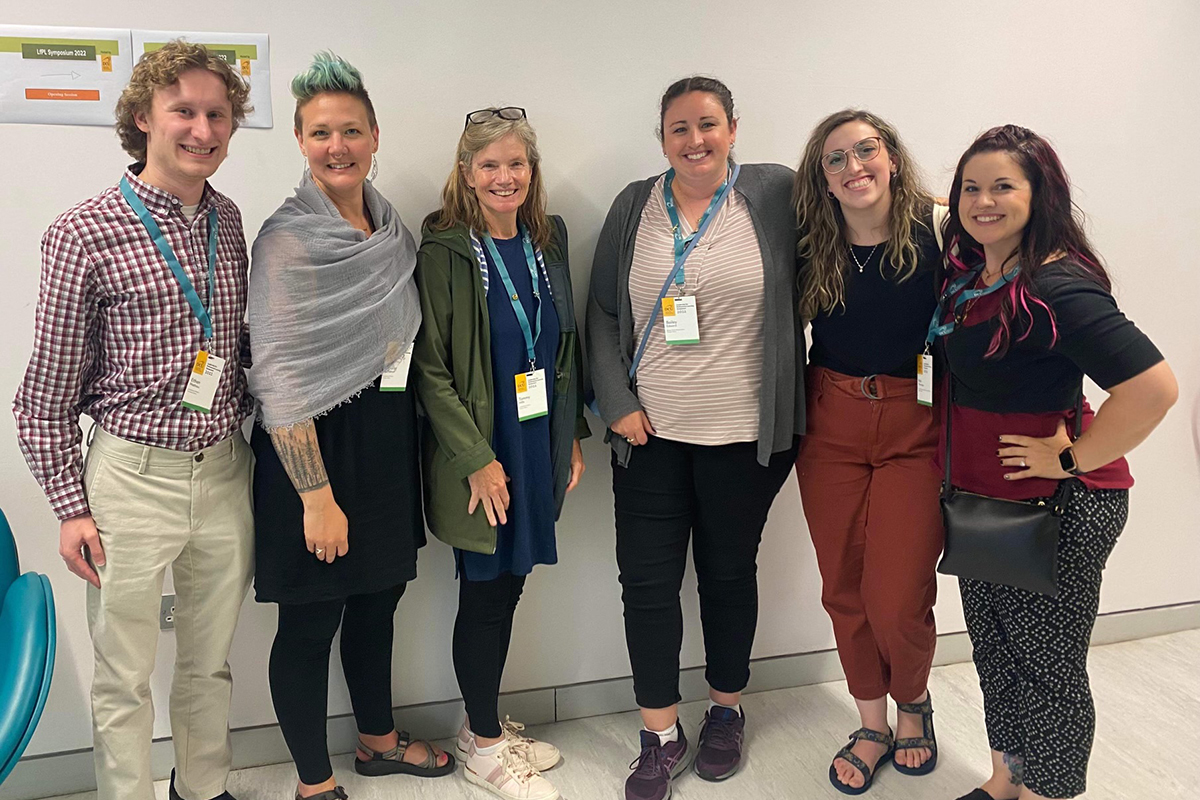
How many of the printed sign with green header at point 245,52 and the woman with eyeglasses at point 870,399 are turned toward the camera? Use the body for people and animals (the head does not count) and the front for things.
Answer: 2

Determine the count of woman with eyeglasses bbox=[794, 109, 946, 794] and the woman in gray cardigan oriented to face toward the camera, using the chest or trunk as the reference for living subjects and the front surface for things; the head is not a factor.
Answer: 2

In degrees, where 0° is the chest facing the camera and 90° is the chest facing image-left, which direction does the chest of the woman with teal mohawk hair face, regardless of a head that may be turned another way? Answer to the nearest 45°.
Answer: approximately 315°
